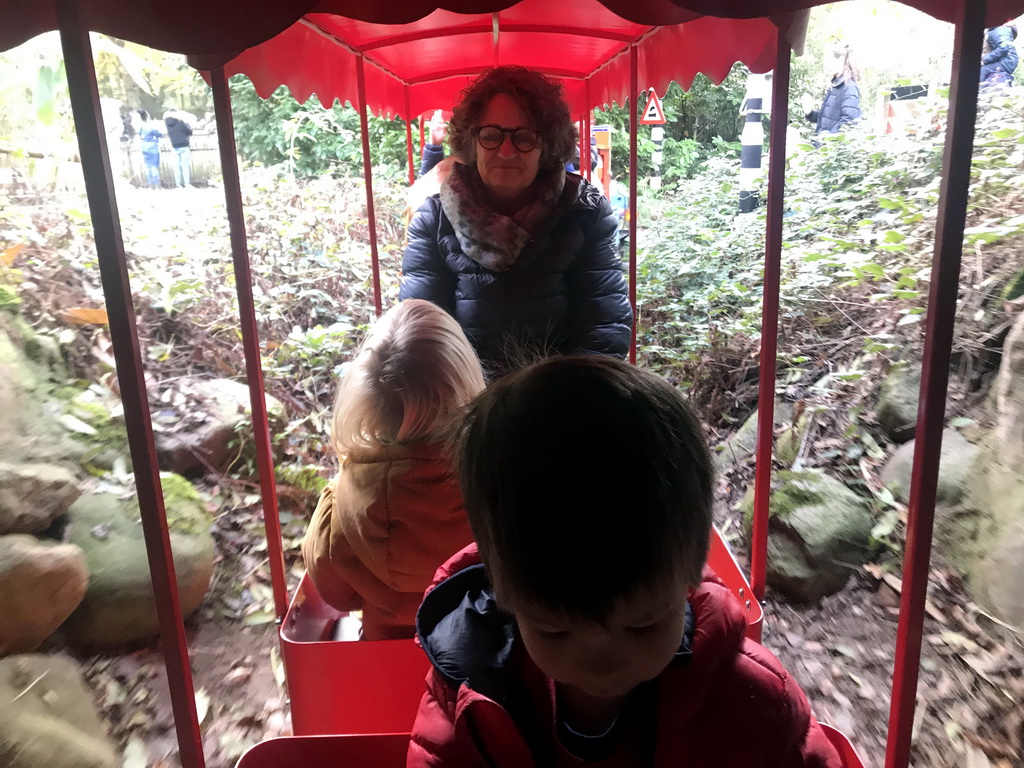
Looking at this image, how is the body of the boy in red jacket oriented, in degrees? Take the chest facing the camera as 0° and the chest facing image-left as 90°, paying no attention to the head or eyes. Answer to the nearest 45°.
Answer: approximately 0°

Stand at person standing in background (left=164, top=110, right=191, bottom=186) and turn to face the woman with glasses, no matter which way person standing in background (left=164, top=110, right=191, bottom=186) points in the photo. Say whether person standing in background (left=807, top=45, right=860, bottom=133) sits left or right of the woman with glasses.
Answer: left

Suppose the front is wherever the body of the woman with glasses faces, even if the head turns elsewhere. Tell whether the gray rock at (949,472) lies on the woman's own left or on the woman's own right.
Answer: on the woman's own left

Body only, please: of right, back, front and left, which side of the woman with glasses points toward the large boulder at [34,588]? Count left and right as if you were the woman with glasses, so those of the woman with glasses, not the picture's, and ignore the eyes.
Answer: right

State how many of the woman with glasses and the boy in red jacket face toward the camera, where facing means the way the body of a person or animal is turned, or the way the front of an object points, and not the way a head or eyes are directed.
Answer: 2

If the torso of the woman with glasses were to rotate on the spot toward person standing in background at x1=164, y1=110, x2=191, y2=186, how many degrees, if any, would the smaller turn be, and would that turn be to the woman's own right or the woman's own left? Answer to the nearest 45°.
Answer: approximately 135° to the woman's own right

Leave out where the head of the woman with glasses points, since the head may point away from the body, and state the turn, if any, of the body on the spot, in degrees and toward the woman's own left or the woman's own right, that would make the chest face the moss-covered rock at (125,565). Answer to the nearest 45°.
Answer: approximately 90° to the woman's own right

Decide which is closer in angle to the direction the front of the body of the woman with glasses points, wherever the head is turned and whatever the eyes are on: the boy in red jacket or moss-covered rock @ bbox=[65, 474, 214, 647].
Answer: the boy in red jacket

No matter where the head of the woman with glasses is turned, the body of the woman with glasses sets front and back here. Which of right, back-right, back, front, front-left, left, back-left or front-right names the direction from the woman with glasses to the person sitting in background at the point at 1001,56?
back-left

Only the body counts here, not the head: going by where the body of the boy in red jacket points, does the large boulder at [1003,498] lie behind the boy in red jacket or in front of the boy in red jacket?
behind

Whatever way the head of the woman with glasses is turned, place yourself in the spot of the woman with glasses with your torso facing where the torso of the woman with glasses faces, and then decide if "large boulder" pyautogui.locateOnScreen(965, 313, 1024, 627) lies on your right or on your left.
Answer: on your left
